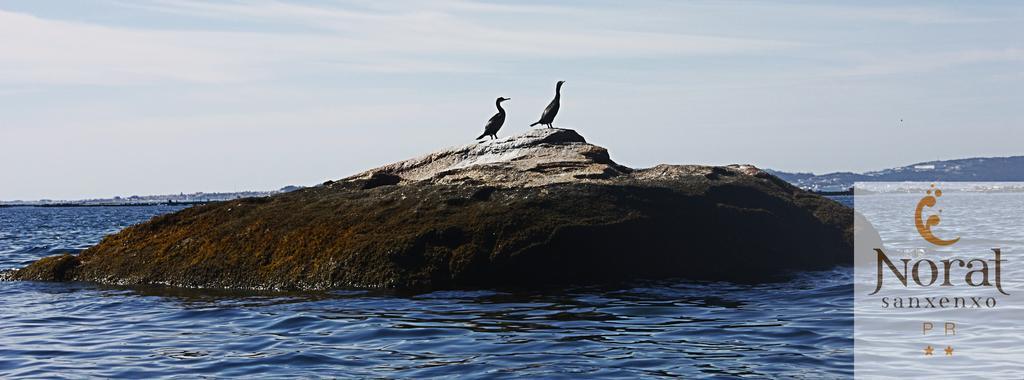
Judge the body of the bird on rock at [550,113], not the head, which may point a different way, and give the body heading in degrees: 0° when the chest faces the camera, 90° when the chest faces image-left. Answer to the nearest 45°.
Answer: approximately 270°

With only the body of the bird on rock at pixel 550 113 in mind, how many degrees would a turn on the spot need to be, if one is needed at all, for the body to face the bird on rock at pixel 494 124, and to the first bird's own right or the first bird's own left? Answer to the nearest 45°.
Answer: approximately 180°

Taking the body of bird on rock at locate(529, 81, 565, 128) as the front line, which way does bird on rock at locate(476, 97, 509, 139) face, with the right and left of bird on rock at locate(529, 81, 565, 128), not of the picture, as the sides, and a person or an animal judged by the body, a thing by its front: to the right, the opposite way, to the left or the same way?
the same way

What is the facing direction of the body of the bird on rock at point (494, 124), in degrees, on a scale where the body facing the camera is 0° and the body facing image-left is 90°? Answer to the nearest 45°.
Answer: approximately 270°

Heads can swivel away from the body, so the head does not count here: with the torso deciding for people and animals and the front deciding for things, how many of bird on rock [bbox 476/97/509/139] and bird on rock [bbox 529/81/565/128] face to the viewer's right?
2

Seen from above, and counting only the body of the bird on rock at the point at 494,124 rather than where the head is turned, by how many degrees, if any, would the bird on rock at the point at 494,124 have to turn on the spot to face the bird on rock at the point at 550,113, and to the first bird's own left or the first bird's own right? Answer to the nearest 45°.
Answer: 0° — it already faces it
